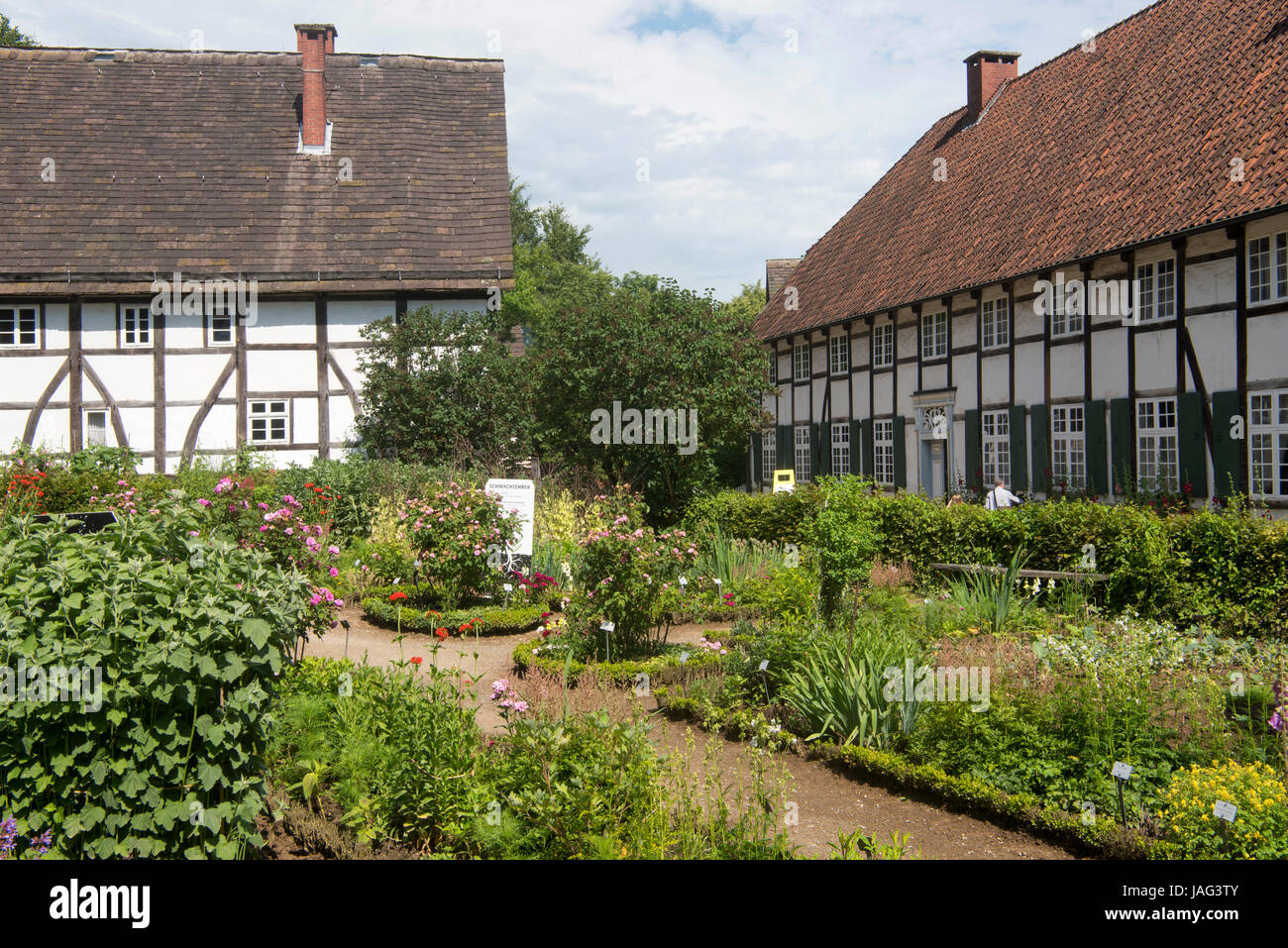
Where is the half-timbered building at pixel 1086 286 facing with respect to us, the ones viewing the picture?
facing the viewer and to the left of the viewer

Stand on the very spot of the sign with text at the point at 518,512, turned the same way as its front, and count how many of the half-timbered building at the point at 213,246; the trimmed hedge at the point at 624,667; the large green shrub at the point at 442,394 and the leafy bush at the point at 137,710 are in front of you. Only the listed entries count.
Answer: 2

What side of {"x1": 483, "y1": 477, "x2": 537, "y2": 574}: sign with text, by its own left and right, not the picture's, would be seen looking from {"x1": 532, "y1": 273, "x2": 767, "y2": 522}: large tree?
back

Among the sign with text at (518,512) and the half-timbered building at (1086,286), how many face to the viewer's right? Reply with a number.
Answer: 0

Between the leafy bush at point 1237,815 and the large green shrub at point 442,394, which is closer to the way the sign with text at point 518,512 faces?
the leafy bush

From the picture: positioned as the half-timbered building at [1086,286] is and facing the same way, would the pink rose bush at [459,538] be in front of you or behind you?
in front

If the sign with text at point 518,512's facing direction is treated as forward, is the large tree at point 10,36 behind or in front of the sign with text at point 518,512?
behind

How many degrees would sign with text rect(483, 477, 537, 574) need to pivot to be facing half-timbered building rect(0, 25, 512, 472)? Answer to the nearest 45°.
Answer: approximately 135° to its right

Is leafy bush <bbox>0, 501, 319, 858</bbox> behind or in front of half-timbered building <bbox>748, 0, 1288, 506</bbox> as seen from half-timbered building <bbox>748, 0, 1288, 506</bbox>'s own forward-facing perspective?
in front

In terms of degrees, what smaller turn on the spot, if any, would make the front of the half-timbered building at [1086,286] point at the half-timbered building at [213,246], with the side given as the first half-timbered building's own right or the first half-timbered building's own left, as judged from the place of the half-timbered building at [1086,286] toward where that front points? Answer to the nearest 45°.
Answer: approximately 45° to the first half-timbered building's own right

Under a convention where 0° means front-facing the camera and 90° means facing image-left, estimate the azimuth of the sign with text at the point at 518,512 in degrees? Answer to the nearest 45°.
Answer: approximately 0°

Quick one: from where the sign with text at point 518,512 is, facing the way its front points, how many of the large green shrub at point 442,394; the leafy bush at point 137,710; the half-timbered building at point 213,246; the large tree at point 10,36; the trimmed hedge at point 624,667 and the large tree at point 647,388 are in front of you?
2

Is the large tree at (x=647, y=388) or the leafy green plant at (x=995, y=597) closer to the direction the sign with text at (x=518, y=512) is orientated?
the leafy green plant

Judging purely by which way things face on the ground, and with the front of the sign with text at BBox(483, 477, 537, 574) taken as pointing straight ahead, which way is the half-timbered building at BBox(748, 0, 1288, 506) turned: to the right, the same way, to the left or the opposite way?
to the right
